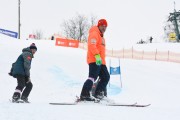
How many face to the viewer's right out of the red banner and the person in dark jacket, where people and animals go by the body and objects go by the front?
1

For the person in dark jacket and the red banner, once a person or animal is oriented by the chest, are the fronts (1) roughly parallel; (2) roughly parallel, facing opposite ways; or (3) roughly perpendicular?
roughly perpendicular

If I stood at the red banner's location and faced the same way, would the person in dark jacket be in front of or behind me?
in front

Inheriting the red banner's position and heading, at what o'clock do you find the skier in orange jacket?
The skier in orange jacket is roughly at 12 o'clock from the red banner.

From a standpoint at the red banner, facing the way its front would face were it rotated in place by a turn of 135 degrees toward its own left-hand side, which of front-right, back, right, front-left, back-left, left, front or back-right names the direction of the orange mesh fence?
right

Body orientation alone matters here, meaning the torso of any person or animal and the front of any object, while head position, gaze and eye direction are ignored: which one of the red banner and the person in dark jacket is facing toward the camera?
the red banner

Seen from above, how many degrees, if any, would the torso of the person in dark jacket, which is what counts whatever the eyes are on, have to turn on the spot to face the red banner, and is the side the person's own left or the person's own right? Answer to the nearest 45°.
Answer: approximately 90° to the person's own left

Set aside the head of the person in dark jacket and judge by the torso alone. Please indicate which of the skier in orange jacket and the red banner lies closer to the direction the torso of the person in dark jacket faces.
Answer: the skier in orange jacket

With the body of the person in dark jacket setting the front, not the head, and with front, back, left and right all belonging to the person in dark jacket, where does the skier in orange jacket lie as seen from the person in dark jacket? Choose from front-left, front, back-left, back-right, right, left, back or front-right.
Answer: front-right

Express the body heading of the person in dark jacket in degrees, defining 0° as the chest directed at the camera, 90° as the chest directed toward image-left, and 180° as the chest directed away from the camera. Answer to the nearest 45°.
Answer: approximately 270°
